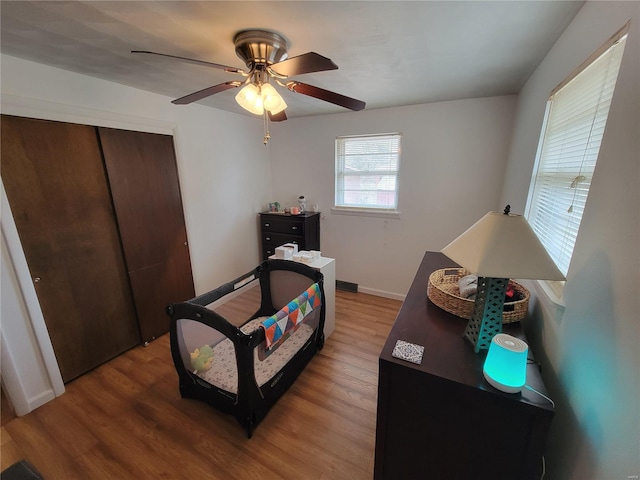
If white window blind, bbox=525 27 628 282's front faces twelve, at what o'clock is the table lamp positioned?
The table lamp is roughly at 11 o'clock from the white window blind.

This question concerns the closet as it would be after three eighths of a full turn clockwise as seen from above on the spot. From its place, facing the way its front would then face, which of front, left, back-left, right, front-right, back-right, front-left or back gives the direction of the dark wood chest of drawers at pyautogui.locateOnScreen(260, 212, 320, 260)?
back

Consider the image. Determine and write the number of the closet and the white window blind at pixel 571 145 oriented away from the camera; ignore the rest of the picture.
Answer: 0

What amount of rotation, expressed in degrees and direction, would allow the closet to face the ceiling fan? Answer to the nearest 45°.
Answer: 0° — it already faces it

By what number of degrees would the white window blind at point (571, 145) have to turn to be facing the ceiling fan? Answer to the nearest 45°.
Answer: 0° — it already faces it

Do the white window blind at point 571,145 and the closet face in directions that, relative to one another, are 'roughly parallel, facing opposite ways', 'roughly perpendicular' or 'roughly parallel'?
roughly parallel, facing opposite ways

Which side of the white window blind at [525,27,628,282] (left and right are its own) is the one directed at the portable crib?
front

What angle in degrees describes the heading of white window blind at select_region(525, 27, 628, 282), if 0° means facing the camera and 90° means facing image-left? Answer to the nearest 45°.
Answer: approximately 45°

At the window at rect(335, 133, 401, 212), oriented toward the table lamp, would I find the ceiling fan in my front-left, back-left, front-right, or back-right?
front-right
